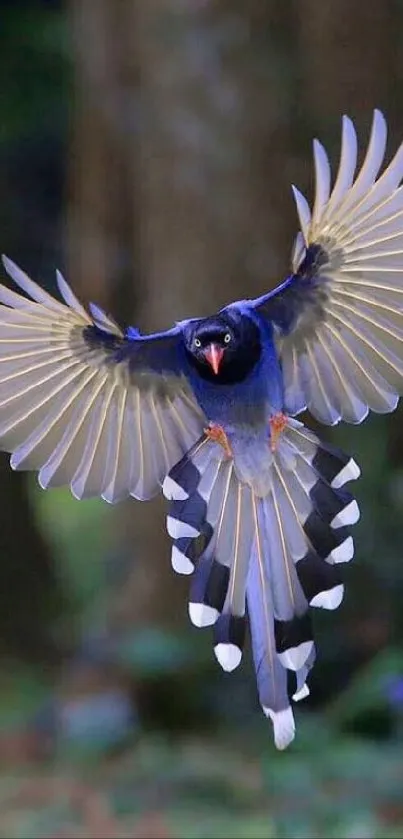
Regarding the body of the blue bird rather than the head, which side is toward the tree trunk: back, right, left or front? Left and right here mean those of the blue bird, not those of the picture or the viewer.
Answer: back

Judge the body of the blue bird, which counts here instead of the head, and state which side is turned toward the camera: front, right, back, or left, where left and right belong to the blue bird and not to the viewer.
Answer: front
